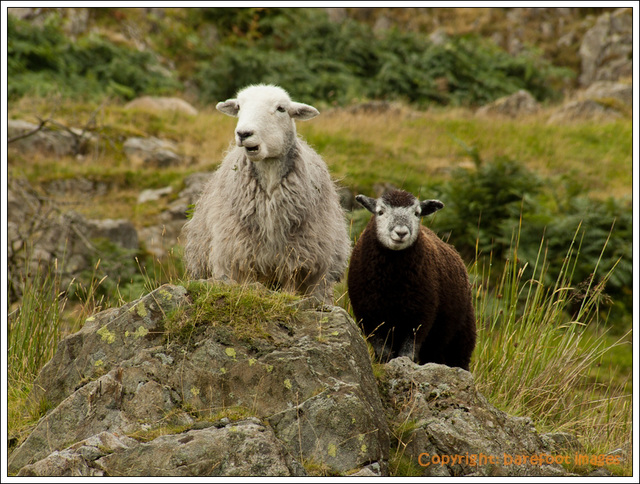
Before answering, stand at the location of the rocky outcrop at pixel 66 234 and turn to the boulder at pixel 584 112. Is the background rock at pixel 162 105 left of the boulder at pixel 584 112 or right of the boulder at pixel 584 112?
left

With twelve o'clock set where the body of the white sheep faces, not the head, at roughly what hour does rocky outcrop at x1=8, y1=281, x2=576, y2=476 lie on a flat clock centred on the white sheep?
The rocky outcrop is roughly at 12 o'clock from the white sheep.

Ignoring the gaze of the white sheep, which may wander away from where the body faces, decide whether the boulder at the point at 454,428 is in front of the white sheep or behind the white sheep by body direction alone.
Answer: in front

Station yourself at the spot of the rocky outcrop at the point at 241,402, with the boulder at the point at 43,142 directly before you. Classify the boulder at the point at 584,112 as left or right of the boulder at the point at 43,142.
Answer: right

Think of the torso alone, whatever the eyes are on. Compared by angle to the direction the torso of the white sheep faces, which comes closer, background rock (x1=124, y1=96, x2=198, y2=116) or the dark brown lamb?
the dark brown lamb

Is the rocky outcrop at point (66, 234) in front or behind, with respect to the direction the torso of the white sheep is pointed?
behind

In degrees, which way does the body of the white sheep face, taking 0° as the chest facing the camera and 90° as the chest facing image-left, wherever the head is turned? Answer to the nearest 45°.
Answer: approximately 0°

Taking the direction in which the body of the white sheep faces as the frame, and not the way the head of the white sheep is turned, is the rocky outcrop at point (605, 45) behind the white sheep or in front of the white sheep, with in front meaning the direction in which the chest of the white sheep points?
behind

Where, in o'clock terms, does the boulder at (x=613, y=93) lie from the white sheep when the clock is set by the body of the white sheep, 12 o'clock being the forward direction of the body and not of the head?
The boulder is roughly at 7 o'clock from the white sheep.

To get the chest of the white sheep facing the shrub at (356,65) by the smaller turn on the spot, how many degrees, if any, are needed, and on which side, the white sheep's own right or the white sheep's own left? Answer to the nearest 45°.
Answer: approximately 180°

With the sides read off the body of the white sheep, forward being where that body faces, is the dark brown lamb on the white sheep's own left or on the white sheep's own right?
on the white sheep's own left

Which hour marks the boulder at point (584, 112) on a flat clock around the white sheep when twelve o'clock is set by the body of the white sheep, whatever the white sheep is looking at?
The boulder is roughly at 7 o'clock from the white sheep.

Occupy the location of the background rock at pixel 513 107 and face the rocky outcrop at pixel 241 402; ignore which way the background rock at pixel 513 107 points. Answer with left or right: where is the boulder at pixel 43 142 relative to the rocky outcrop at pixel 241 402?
right
